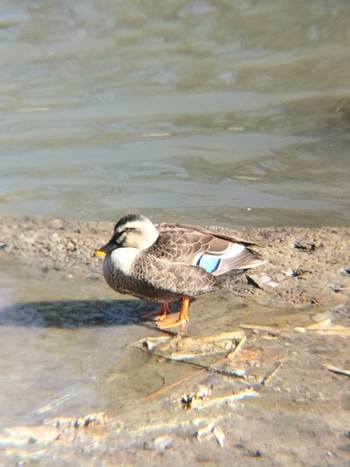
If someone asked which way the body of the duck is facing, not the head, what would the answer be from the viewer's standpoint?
to the viewer's left

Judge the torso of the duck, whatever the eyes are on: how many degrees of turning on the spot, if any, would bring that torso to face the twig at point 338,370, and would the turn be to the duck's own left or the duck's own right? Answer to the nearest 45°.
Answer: approximately 135° to the duck's own left
